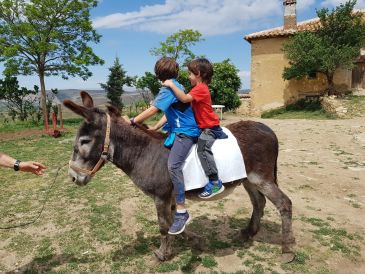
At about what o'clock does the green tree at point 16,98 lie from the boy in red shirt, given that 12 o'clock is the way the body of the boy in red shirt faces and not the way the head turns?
The green tree is roughly at 2 o'clock from the boy in red shirt.

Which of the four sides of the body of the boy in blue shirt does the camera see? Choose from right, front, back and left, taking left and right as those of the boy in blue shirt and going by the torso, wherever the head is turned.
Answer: left

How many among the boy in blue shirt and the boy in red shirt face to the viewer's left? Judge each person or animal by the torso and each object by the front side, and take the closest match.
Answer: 2

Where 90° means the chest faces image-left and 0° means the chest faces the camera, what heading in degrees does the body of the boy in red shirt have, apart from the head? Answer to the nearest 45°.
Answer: approximately 90°

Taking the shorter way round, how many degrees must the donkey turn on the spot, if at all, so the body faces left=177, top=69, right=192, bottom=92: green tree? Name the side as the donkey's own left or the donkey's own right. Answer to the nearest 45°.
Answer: approximately 90° to the donkey's own right

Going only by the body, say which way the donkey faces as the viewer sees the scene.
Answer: to the viewer's left

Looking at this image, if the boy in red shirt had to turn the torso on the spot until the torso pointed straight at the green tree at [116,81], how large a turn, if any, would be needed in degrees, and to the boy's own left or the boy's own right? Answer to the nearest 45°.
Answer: approximately 90° to the boy's own right

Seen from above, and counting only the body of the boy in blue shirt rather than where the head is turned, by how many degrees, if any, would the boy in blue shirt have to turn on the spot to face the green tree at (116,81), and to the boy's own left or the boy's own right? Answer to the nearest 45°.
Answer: approximately 90° to the boy's own right
